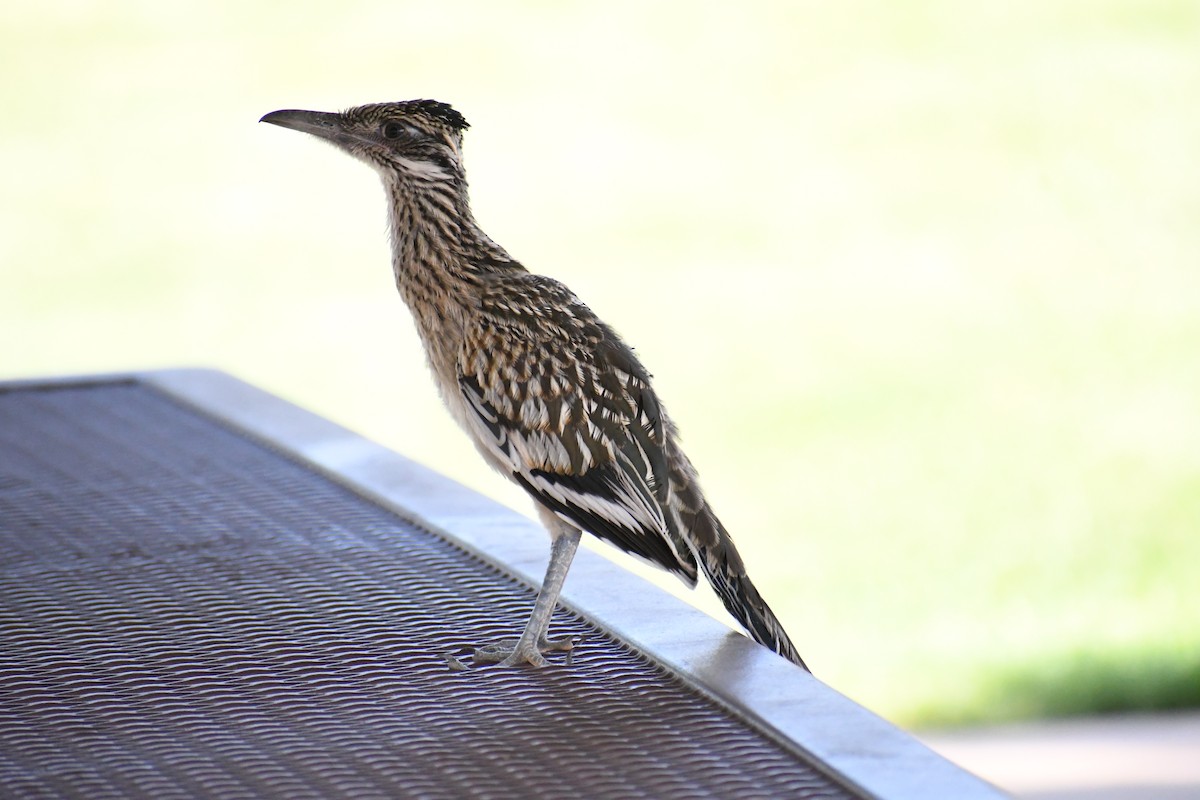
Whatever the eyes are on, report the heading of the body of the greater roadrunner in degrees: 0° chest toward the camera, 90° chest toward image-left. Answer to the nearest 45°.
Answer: approximately 90°
